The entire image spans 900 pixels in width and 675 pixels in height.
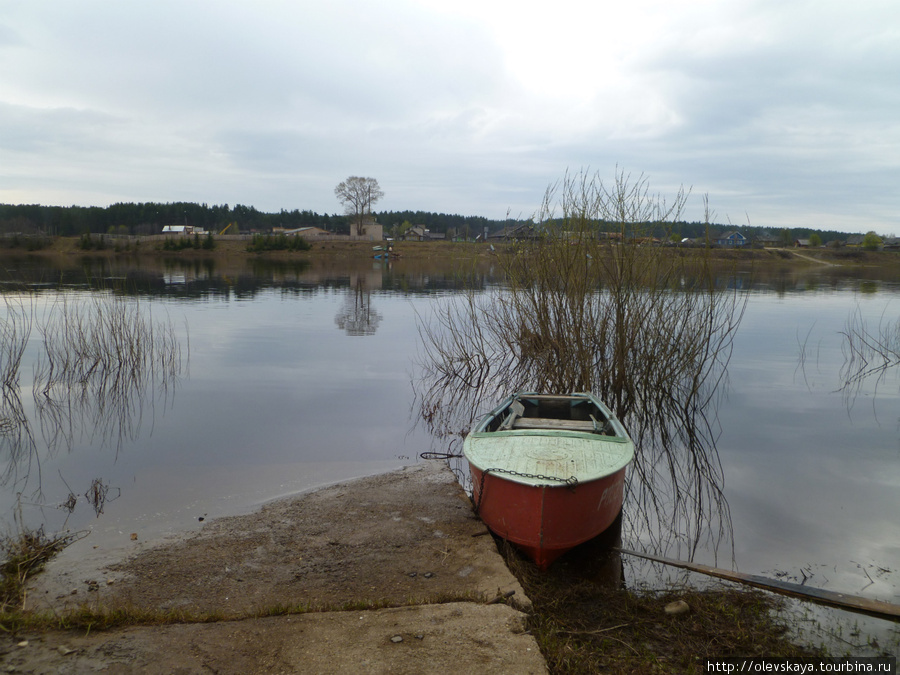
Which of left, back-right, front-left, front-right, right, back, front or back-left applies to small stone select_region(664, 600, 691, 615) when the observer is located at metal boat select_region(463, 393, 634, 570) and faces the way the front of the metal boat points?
front-left

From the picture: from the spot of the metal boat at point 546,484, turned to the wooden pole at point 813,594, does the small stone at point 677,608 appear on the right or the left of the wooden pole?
right

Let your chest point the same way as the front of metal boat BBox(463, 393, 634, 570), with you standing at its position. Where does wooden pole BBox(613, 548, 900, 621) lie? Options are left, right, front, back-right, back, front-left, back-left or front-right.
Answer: left

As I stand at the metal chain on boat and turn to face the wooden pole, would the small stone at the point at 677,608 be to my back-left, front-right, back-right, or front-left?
front-right

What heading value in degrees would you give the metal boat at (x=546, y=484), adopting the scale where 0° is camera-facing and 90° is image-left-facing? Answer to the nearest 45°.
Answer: approximately 0°

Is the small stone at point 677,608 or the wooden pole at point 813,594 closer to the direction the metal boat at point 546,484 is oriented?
the small stone
